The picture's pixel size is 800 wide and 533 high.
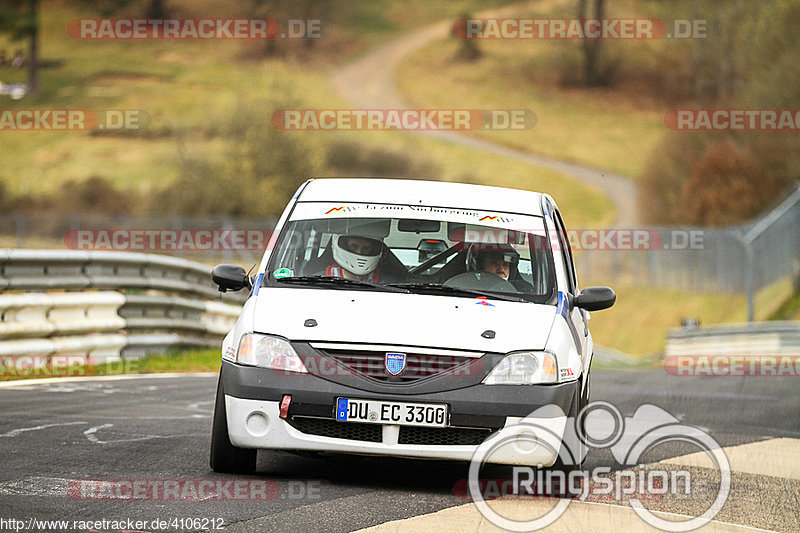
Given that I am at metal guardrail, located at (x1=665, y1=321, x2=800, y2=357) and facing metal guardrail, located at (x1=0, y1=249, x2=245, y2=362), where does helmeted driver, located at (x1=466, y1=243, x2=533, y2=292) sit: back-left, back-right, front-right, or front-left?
front-left

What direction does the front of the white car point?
toward the camera

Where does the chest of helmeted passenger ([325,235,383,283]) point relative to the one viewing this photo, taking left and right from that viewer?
facing the viewer

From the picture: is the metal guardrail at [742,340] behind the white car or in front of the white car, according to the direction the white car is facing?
behind

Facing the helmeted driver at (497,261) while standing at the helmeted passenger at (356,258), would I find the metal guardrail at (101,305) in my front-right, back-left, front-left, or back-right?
back-left

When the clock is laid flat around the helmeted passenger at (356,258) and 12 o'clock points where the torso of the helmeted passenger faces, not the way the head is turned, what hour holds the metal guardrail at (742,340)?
The metal guardrail is roughly at 7 o'clock from the helmeted passenger.
